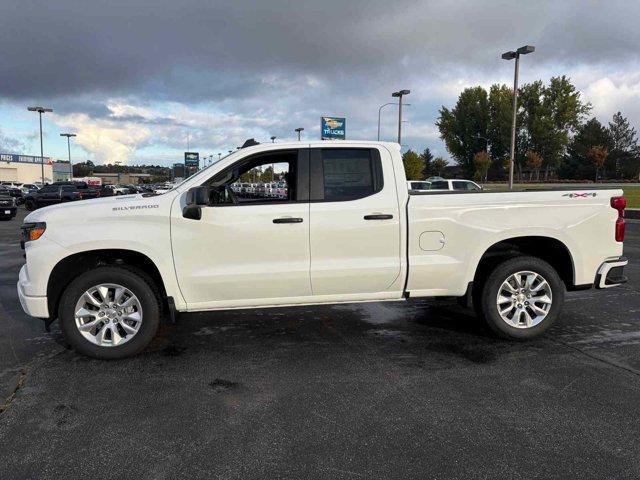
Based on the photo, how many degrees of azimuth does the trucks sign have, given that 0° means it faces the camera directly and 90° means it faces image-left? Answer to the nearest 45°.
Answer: approximately 0°

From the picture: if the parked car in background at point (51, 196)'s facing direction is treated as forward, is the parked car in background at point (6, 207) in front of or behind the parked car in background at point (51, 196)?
in front

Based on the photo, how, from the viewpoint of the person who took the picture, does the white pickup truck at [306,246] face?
facing to the left of the viewer

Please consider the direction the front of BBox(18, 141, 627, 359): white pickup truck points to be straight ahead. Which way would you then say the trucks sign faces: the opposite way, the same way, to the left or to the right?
to the left

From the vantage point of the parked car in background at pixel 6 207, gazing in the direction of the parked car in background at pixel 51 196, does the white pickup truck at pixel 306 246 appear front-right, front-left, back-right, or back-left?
back-right

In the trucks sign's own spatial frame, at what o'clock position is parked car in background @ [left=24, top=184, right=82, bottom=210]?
The parked car in background is roughly at 2 o'clock from the trucks sign.

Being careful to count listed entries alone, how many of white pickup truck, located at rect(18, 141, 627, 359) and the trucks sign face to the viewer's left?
1

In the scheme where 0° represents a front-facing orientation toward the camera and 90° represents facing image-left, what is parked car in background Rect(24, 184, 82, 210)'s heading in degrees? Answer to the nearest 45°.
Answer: approximately 45°

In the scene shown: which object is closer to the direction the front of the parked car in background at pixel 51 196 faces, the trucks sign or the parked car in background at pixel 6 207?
the parked car in background

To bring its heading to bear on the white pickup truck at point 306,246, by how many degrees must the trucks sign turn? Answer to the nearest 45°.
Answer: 0° — it already faces it
